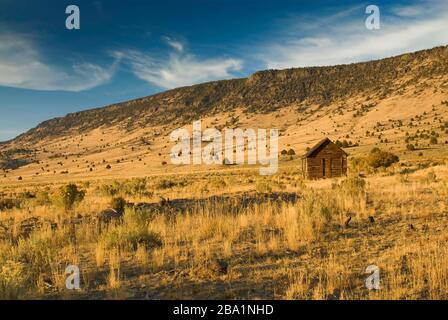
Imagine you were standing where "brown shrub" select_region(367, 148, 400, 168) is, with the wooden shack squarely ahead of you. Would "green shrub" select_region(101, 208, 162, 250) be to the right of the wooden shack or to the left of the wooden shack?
left

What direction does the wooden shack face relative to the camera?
toward the camera

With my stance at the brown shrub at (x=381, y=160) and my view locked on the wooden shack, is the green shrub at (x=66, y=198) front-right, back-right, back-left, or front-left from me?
front-left

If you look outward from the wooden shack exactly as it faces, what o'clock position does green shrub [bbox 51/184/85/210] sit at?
The green shrub is roughly at 1 o'clock from the wooden shack.

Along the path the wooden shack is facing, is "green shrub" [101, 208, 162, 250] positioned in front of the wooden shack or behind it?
in front

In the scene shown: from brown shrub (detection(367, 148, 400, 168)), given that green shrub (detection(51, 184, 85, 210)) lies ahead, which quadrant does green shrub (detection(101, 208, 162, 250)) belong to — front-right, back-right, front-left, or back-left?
front-left
